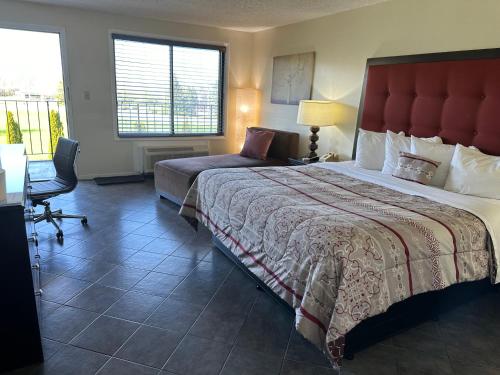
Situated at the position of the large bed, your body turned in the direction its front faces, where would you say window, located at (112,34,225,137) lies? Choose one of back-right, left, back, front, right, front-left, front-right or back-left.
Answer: right

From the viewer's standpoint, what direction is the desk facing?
to the viewer's right

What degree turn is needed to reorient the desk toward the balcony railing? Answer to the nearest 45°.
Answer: approximately 90° to its left

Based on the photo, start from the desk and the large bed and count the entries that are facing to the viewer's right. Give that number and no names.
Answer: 1

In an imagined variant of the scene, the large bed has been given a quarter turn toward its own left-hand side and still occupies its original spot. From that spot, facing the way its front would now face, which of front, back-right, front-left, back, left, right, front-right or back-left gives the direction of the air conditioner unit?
back

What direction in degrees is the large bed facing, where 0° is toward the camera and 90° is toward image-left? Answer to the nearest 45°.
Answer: approximately 45°

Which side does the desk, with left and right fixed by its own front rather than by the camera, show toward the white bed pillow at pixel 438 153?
front

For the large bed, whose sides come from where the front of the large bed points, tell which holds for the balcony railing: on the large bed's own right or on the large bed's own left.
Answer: on the large bed's own right

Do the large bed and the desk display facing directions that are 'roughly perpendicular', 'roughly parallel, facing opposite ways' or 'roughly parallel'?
roughly parallel, facing opposite ways

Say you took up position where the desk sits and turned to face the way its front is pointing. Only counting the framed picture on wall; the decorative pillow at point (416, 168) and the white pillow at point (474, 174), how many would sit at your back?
0

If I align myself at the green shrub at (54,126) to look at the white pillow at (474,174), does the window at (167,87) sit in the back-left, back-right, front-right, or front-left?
front-left

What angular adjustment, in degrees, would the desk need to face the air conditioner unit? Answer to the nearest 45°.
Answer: approximately 45° to its left

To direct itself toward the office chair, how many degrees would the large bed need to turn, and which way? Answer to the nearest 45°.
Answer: approximately 45° to its right

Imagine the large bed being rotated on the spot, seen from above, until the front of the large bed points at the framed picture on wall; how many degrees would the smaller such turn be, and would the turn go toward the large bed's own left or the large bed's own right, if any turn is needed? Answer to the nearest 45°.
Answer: approximately 135° to the large bed's own right

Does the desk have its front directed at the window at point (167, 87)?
no

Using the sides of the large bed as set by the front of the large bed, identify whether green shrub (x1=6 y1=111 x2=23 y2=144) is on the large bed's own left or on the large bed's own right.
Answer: on the large bed's own right
